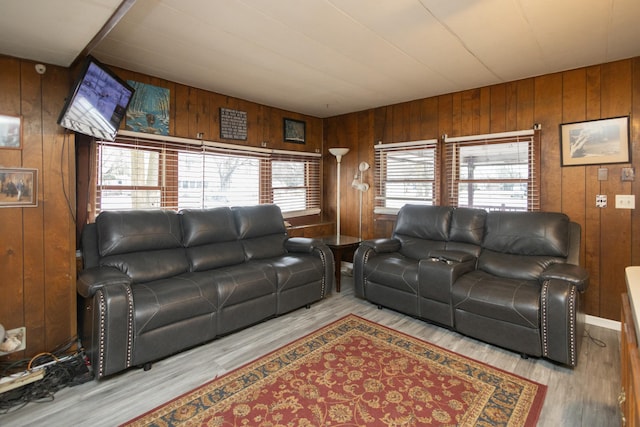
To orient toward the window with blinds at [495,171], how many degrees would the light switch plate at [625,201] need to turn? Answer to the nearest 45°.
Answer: approximately 90° to its right

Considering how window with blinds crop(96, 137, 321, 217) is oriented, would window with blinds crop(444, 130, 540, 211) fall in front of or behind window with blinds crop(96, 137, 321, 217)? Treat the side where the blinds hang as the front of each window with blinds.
in front

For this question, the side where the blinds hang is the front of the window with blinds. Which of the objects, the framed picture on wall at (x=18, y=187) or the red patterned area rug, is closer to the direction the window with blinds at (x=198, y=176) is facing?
the red patterned area rug

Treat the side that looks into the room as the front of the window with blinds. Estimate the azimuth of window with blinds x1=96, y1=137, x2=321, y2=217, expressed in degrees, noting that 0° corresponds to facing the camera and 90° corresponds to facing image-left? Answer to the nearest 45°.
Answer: approximately 315°

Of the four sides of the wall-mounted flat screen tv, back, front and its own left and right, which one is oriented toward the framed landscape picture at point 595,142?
front

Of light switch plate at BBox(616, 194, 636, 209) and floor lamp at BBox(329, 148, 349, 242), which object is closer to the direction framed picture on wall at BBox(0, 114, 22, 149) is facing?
the light switch plate

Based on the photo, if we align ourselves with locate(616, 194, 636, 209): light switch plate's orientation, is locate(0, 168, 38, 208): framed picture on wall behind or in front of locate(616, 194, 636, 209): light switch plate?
in front

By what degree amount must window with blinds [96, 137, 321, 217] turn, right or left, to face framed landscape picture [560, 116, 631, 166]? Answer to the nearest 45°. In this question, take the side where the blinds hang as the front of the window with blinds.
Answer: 0° — it already faces it

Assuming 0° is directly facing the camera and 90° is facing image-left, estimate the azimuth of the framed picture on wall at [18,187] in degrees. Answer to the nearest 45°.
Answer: approximately 0°

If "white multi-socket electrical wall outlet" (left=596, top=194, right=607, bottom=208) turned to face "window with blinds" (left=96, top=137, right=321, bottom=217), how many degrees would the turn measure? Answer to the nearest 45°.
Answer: approximately 45° to its right

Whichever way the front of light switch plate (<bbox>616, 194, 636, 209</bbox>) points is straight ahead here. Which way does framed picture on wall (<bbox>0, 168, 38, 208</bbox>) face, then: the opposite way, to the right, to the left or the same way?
to the left

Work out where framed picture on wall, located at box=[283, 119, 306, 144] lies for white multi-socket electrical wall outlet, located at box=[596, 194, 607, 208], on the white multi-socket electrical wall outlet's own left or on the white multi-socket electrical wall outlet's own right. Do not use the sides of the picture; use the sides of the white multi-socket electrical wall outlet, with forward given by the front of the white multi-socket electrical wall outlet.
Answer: on the white multi-socket electrical wall outlet's own right

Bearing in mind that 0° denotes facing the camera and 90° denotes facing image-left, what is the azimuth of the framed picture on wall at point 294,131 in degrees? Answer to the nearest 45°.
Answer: approximately 315°
